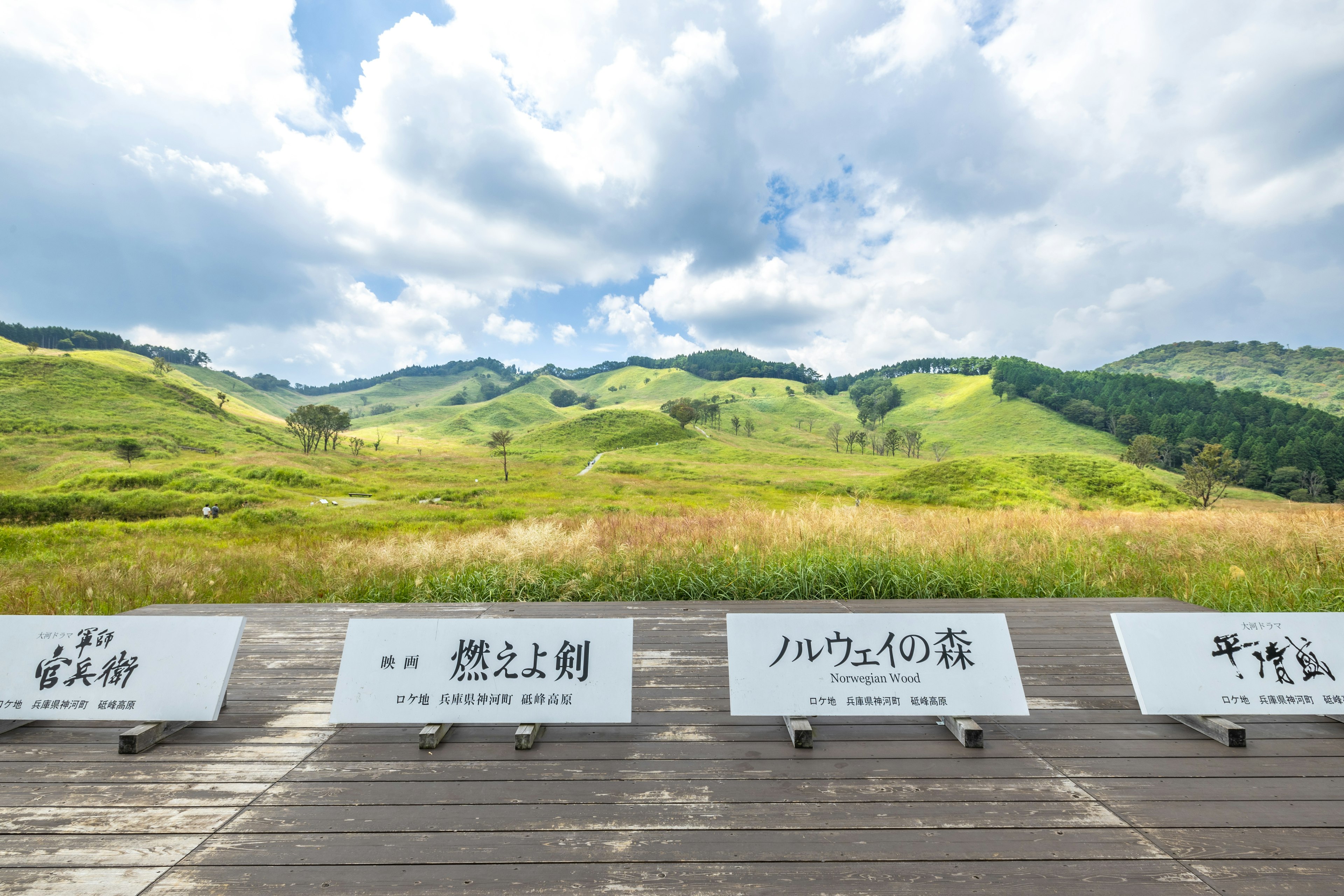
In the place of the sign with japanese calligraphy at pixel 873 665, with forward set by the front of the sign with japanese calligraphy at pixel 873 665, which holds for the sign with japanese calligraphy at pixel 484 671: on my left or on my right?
on my right

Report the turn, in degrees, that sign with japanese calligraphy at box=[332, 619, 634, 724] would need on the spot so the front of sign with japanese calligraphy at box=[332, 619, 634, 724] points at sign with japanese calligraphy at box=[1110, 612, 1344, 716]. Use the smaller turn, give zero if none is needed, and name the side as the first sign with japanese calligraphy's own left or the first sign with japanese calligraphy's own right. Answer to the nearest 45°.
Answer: approximately 90° to the first sign with japanese calligraphy's own left

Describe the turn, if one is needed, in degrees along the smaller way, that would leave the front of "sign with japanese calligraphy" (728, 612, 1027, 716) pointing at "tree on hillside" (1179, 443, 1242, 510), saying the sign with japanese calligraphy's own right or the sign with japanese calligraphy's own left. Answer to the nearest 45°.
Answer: approximately 135° to the sign with japanese calligraphy's own left

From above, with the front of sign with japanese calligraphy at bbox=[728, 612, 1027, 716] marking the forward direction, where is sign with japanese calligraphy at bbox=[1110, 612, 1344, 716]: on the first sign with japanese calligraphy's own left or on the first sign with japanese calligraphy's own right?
on the first sign with japanese calligraphy's own left

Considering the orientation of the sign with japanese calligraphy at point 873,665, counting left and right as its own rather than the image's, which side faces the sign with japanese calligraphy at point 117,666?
right

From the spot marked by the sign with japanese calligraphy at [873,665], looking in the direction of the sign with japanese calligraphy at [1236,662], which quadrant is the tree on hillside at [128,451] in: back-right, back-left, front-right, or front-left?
back-left

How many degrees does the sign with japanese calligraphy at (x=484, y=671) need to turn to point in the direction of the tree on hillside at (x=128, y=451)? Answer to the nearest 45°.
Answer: approximately 135° to its right

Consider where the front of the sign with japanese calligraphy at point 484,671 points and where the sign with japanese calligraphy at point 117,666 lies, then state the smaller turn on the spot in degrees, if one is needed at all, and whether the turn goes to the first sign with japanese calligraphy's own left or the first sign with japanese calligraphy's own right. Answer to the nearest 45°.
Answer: approximately 90° to the first sign with japanese calligraphy's own right

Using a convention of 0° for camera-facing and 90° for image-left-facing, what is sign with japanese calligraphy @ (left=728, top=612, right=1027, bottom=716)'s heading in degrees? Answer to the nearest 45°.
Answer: approximately 0°

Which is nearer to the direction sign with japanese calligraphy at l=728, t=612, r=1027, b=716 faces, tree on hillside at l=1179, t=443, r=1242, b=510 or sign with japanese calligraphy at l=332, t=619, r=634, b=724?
the sign with japanese calligraphy

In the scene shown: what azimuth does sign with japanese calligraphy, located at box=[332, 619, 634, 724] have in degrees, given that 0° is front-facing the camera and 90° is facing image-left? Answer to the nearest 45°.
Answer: approximately 0°

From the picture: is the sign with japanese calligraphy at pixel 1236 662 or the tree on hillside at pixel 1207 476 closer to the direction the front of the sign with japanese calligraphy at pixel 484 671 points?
the sign with japanese calligraphy

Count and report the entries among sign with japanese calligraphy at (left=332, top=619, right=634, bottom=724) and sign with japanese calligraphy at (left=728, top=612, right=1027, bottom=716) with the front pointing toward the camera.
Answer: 2
